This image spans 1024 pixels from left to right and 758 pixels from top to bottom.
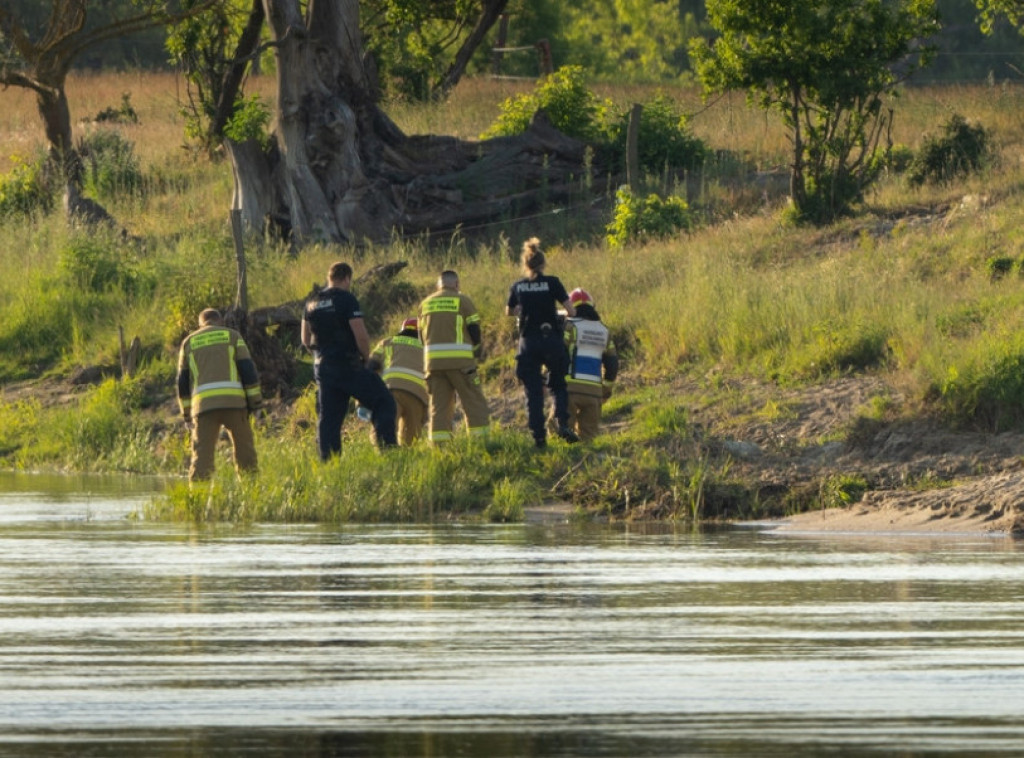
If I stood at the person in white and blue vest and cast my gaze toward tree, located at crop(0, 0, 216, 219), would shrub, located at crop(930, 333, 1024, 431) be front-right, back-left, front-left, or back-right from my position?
back-right

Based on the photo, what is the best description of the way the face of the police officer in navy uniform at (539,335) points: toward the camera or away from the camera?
away from the camera

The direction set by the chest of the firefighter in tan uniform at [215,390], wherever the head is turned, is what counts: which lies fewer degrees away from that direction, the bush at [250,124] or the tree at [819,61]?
the bush

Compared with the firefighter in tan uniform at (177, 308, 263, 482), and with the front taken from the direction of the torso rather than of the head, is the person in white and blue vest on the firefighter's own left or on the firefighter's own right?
on the firefighter's own right

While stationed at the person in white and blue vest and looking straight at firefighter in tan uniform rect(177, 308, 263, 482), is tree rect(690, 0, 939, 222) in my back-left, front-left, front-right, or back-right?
back-right

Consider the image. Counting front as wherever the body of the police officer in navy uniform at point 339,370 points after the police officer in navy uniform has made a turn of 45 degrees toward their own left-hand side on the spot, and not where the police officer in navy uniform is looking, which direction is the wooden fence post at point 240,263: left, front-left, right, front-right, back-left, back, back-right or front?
front

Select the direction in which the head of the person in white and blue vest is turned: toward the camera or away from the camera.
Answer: away from the camera

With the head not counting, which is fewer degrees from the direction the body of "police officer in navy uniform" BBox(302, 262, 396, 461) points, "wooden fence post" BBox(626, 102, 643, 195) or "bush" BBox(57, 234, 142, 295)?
the wooden fence post

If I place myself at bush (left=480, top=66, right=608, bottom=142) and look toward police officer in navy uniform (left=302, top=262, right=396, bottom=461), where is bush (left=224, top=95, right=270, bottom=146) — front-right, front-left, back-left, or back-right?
front-right

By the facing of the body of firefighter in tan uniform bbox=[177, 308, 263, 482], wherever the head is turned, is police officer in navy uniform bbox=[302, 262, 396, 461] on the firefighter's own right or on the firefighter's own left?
on the firefighter's own right

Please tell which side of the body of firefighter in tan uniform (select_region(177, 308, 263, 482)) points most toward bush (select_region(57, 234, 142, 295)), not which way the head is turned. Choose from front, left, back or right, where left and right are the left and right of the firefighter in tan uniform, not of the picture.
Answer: front

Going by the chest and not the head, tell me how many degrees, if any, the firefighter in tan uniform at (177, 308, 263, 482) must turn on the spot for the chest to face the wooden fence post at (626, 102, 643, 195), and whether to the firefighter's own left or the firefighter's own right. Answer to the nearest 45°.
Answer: approximately 45° to the firefighter's own right

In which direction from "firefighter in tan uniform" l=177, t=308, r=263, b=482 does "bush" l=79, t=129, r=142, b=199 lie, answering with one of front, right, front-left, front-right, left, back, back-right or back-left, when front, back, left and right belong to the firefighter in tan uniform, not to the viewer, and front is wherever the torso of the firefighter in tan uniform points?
front

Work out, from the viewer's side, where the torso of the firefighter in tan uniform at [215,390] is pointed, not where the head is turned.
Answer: away from the camera

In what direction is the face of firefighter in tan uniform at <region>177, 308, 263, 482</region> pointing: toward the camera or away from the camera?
away from the camera

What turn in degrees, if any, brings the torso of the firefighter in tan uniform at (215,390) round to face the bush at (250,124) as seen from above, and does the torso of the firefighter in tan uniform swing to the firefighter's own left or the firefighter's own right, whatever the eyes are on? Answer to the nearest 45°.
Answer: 0° — they already face it

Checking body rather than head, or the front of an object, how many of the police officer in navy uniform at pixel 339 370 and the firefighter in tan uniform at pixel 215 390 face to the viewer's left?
0

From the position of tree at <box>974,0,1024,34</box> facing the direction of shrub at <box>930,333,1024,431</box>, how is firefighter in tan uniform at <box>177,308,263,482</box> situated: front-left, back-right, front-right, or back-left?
front-right

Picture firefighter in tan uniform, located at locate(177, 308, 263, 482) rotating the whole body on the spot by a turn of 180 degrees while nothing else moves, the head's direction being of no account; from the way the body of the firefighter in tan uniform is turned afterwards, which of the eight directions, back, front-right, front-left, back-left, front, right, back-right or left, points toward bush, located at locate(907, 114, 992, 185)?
back-left

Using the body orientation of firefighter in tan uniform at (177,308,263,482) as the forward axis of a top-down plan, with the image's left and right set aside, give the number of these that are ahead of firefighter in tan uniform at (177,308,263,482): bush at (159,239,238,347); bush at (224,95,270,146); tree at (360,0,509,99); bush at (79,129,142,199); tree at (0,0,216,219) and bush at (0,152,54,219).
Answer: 6

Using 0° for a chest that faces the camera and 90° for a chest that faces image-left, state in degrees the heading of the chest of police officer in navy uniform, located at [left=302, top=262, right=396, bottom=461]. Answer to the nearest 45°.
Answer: approximately 225°
